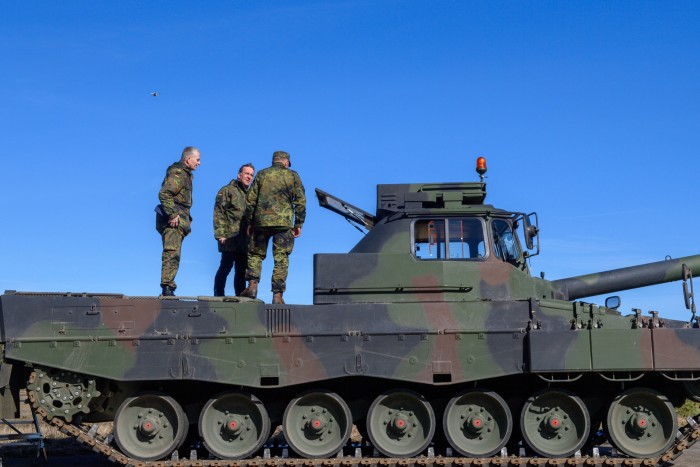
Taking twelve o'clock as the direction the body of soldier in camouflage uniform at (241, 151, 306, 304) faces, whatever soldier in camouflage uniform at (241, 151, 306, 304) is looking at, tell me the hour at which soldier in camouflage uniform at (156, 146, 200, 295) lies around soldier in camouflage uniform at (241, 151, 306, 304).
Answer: soldier in camouflage uniform at (156, 146, 200, 295) is roughly at 9 o'clock from soldier in camouflage uniform at (241, 151, 306, 304).

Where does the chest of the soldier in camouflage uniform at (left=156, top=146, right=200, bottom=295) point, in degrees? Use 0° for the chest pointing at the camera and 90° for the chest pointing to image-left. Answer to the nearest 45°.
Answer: approximately 270°

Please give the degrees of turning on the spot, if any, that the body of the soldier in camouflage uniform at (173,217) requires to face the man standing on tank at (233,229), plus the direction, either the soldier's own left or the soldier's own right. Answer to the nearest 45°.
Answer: approximately 45° to the soldier's own left

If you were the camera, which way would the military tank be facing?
facing to the right of the viewer

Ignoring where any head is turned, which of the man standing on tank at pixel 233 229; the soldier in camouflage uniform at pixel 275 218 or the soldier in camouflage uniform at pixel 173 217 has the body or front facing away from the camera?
the soldier in camouflage uniform at pixel 275 218

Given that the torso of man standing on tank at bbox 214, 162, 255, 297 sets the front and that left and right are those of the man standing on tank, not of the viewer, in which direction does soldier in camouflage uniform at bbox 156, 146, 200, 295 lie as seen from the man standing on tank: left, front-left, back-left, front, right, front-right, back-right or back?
right

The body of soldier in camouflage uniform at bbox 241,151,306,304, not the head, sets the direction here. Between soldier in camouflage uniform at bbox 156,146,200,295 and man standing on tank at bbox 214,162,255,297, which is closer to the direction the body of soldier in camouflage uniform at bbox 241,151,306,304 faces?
the man standing on tank

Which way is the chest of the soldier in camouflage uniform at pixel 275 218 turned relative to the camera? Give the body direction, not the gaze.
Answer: away from the camera

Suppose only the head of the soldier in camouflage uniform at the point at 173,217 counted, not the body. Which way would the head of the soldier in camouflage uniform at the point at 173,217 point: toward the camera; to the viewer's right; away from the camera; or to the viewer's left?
to the viewer's right
